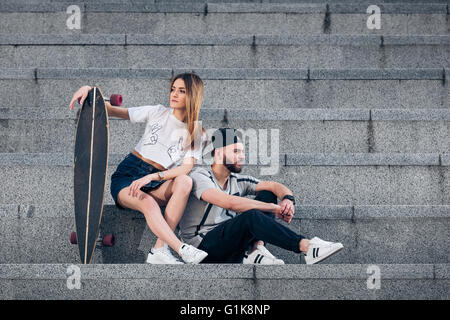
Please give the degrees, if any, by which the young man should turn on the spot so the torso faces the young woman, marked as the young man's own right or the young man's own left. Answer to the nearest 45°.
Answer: approximately 180°

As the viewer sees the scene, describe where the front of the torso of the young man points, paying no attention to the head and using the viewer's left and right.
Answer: facing the viewer and to the right of the viewer
